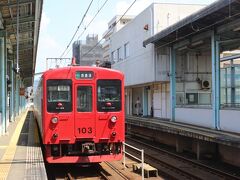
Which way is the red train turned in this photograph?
toward the camera

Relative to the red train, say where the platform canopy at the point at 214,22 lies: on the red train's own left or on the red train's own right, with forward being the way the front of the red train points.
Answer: on the red train's own left
